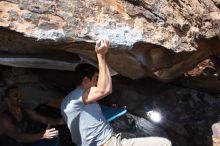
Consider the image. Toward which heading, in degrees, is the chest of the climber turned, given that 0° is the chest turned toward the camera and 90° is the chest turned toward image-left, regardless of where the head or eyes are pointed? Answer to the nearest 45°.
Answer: approximately 270°

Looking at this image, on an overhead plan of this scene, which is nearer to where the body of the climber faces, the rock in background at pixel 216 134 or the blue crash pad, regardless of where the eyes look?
the rock in background
